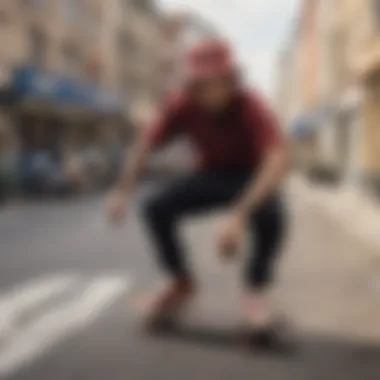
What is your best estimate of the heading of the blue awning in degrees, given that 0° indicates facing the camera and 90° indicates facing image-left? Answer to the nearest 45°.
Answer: approximately 315°

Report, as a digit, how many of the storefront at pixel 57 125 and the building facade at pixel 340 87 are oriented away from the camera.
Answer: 0
